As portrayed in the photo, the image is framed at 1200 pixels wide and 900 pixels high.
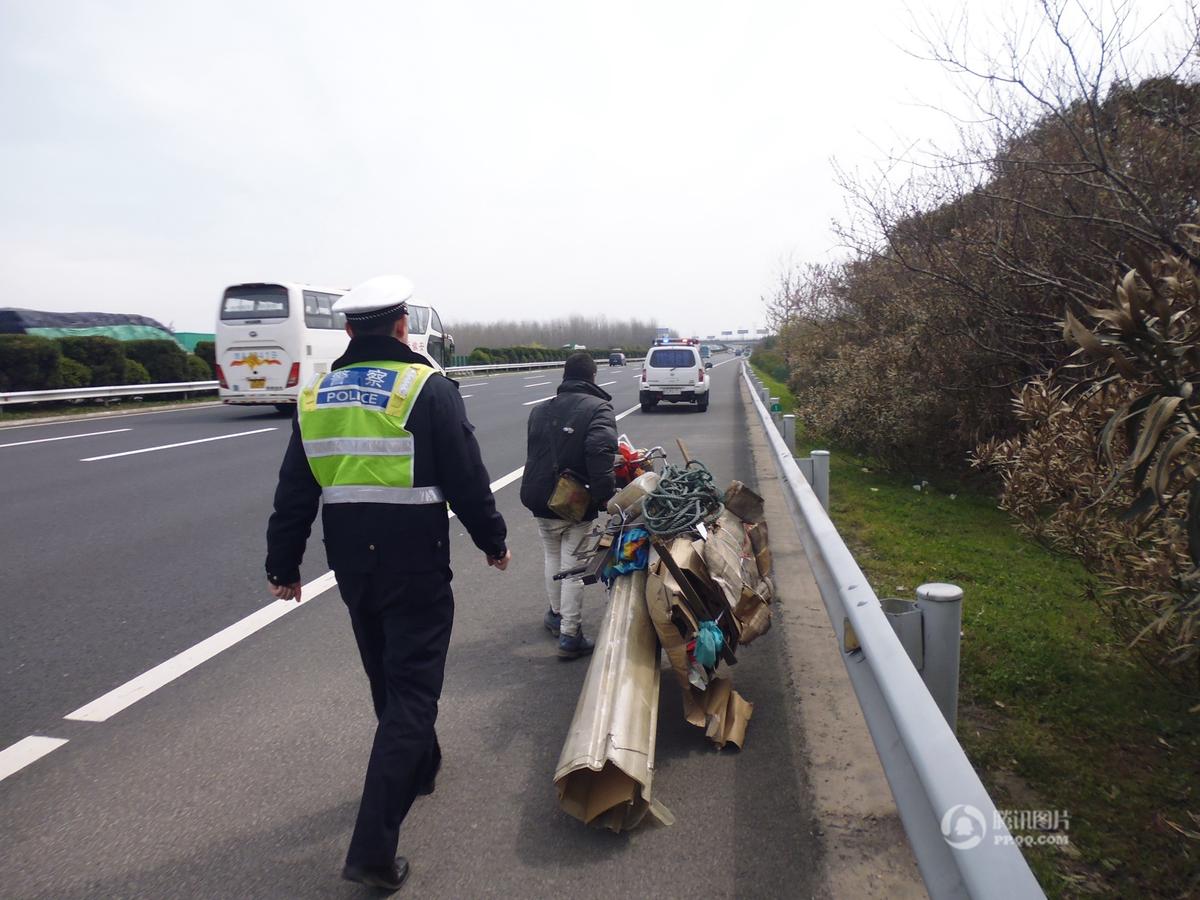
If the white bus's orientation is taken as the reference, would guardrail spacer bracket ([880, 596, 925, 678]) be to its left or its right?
on its right

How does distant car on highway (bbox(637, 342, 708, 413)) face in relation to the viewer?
away from the camera

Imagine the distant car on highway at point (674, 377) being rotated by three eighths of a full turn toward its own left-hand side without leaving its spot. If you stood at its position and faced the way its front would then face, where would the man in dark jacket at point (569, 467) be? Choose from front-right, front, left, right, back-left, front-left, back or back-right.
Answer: front-left

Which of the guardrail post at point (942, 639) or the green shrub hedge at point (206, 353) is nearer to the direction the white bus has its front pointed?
the green shrub hedge

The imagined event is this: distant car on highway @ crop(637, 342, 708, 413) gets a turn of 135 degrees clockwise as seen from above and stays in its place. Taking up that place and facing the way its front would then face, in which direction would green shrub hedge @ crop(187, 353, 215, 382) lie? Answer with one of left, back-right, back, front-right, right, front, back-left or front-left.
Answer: back-right

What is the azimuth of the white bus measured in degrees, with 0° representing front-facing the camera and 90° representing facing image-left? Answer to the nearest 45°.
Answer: approximately 225°

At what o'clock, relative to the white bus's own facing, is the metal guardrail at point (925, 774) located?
The metal guardrail is roughly at 4 o'clock from the white bus.

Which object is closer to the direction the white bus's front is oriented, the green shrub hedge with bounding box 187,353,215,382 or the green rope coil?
the green shrub hedge

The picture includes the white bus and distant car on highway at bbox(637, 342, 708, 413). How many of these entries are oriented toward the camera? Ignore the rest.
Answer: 0

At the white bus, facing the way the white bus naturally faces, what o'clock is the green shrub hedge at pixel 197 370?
The green shrub hedge is roughly at 10 o'clock from the white bus.

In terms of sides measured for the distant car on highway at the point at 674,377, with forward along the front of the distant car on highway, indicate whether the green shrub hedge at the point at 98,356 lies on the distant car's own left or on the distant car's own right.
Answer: on the distant car's own left

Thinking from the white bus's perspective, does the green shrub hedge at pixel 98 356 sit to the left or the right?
on its left

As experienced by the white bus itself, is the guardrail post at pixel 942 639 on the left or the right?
on its right

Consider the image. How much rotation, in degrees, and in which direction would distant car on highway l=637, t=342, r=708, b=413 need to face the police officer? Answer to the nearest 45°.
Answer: approximately 180°
